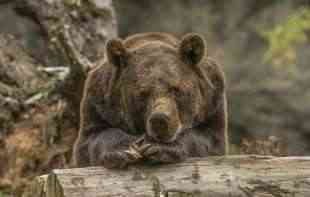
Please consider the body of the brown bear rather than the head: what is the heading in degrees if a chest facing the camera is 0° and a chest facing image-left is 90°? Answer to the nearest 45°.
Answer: approximately 0°
